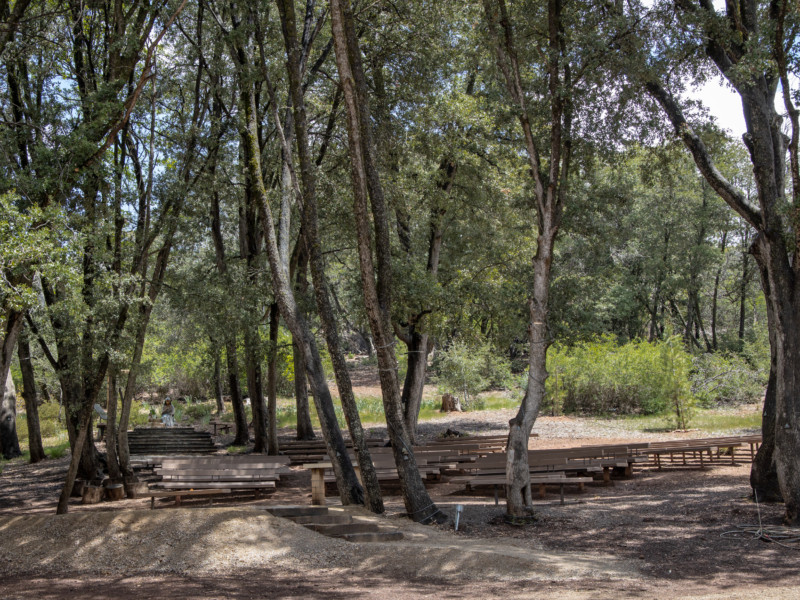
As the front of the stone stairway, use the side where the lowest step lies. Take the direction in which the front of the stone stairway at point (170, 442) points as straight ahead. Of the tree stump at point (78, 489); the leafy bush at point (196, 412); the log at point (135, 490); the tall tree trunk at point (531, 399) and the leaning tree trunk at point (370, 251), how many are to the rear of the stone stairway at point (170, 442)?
1

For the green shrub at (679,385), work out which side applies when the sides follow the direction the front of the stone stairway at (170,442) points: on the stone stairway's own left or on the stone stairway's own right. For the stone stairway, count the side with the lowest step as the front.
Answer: on the stone stairway's own left

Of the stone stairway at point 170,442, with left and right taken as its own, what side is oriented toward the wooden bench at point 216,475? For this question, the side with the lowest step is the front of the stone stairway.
front

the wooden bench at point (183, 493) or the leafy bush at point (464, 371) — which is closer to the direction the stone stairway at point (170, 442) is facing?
the wooden bench

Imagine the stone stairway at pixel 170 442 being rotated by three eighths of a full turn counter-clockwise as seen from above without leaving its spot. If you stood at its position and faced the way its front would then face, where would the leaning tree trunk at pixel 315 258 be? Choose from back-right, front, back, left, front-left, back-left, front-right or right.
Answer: back-right

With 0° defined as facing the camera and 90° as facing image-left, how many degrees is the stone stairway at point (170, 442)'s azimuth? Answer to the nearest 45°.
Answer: approximately 0°

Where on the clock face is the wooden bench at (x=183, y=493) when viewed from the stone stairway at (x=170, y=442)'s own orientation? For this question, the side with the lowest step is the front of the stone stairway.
The wooden bench is roughly at 12 o'clock from the stone stairway.

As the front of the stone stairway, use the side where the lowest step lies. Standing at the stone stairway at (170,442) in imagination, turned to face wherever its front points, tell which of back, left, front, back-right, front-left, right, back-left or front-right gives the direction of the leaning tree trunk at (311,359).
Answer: front

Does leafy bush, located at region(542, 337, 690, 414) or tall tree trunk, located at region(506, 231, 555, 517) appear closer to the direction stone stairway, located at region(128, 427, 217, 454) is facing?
the tall tree trunk

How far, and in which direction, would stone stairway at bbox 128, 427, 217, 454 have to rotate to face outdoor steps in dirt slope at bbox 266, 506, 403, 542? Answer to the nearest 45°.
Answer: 0° — it already faces it
